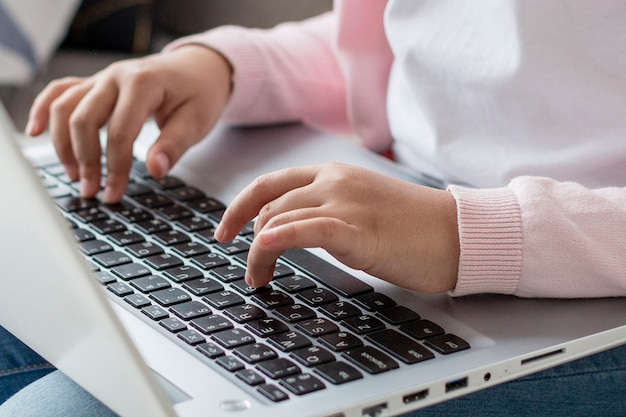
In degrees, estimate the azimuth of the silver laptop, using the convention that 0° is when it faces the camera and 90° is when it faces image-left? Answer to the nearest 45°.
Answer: approximately 225°
